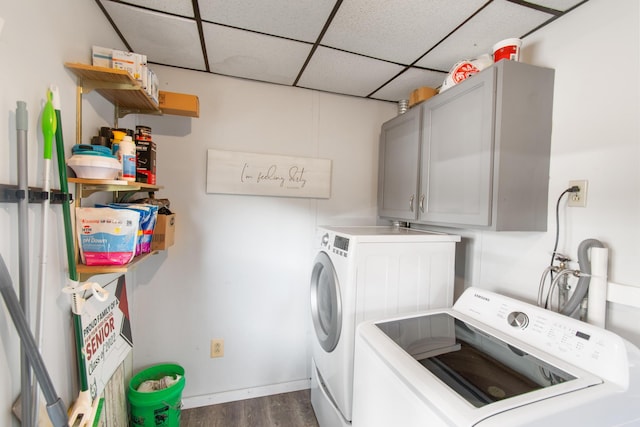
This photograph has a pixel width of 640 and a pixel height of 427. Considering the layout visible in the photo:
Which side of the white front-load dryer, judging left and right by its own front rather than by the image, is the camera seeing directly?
left

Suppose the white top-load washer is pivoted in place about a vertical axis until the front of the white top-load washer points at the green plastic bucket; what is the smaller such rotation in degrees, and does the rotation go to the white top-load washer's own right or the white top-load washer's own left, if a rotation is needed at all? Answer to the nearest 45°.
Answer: approximately 45° to the white top-load washer's own right

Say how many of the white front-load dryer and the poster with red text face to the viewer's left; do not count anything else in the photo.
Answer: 1

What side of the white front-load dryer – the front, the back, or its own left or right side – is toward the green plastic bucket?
front

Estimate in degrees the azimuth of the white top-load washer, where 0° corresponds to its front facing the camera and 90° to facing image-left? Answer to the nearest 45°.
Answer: approximately 45°

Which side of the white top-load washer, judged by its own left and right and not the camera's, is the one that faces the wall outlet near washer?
back

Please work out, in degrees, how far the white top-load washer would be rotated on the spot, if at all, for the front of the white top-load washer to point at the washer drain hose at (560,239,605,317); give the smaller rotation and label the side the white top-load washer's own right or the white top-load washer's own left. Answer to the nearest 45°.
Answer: approximately 180°

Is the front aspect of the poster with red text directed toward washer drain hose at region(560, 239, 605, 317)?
yes

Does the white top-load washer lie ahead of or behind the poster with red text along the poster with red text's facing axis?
ahead

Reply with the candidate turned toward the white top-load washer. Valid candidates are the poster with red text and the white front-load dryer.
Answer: the poster with red text

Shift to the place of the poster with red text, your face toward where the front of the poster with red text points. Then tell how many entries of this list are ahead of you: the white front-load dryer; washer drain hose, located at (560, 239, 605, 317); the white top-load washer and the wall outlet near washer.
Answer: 4

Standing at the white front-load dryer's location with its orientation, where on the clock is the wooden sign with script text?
The wooden sign with script text is roughly at 1 o'clock from the white front-load dryer.

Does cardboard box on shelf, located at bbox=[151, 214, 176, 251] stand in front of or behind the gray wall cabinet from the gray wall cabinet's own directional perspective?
in front

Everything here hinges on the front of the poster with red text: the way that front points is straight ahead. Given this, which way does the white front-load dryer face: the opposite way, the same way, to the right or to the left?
the opposite way
